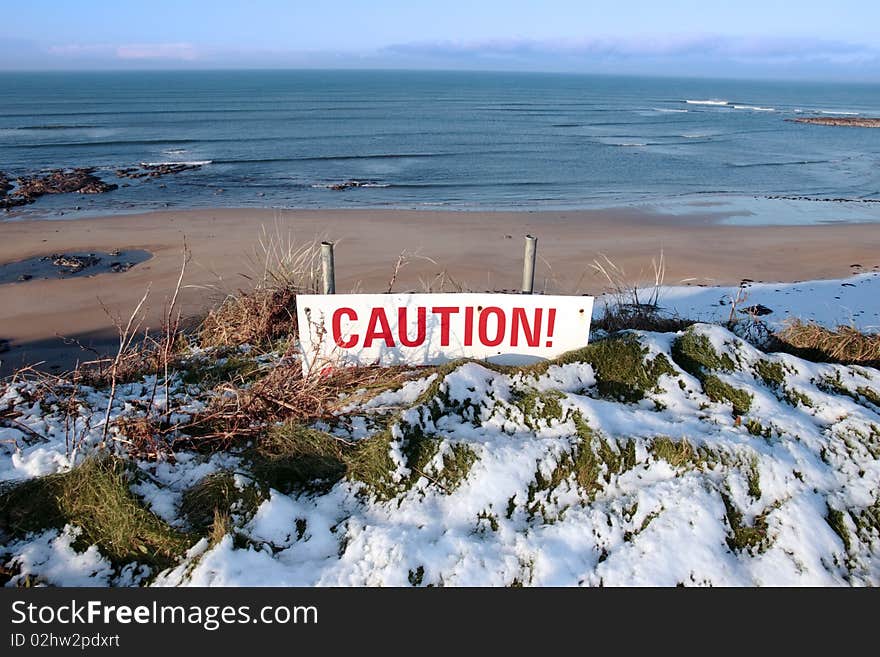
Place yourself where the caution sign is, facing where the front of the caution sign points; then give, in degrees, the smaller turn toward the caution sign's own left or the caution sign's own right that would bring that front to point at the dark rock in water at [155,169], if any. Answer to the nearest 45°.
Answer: approximately 135° to the caution sign's own right

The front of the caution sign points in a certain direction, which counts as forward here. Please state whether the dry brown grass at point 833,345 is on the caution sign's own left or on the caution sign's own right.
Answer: on the caution sign's own left

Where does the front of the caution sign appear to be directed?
toward the camera

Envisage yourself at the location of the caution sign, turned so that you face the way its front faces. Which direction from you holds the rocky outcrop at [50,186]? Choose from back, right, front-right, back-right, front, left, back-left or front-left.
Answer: back-right

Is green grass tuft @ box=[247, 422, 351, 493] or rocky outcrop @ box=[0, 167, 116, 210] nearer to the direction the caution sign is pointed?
the green grass tuft

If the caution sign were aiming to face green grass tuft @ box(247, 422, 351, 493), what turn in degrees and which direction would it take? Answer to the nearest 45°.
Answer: approximately 45° to its right

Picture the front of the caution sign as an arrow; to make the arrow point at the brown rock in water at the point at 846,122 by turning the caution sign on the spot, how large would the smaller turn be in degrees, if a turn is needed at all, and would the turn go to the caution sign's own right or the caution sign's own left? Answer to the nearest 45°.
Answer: approximately 135° to the caution sign's own left

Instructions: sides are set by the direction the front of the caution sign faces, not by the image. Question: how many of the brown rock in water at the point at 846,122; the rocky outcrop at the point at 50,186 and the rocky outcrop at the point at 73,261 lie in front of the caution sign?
0

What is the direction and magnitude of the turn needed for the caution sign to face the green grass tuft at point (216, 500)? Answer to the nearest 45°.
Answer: approximately 45° to its right

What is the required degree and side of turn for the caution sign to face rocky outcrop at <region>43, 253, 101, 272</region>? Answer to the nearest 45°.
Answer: approximately 135° to its right

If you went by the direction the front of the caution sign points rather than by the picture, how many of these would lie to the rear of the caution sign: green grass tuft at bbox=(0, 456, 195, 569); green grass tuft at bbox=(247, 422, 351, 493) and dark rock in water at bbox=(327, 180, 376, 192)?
1

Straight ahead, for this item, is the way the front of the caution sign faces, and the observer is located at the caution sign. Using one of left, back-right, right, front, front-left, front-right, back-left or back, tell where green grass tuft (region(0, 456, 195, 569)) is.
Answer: front-right

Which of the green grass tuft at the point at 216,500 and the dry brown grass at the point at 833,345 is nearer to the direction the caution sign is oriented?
the green grass tuft
